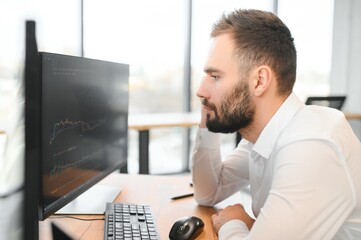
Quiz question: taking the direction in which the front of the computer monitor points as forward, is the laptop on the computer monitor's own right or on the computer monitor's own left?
on the computer monitor's own left

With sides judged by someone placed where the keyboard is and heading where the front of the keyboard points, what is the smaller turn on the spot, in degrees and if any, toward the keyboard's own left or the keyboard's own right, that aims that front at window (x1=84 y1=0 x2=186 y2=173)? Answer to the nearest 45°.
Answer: approximately 90° to the keyboard's own left

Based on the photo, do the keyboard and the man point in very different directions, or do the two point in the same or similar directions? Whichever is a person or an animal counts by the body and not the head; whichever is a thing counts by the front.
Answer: very different directions

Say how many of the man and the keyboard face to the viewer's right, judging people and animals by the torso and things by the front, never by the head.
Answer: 1

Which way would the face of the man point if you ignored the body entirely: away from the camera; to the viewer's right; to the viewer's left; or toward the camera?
to the viewer's left

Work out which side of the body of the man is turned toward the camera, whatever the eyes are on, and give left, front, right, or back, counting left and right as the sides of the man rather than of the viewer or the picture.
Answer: left

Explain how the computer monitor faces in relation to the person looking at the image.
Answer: facing the viewer and to the right of the viewer

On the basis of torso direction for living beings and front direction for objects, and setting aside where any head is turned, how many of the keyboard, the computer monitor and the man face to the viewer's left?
1

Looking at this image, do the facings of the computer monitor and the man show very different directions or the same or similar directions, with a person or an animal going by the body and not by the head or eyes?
very different directions

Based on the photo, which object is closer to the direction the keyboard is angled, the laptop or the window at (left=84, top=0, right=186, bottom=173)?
the laptop

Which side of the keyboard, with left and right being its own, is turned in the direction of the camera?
right
